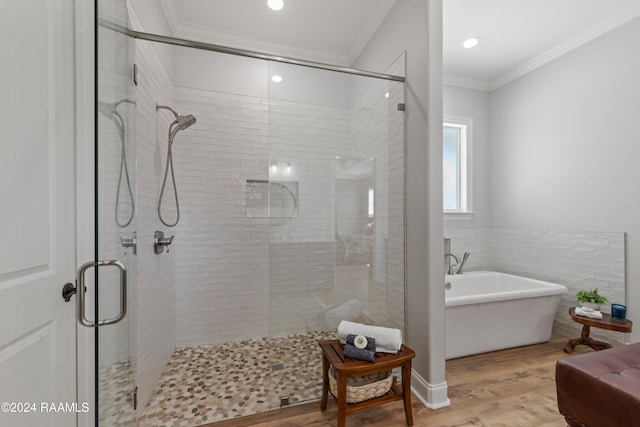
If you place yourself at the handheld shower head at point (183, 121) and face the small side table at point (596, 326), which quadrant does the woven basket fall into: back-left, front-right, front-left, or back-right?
front-right

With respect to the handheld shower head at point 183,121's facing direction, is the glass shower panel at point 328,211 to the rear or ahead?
ahead

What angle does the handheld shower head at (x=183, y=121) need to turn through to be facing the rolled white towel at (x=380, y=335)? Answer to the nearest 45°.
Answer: approximately 45° to its right

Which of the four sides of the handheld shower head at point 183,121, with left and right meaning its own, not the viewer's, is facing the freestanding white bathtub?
front

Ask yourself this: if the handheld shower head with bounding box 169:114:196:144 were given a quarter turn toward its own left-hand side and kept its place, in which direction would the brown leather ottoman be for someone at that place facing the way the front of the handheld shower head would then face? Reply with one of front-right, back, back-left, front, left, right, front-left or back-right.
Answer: back-right

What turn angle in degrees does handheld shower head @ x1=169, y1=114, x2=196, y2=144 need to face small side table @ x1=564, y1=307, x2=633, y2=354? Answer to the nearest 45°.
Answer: approximately 45° to its right

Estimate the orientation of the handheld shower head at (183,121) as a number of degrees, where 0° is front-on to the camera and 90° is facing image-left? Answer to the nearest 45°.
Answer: approximately 270°

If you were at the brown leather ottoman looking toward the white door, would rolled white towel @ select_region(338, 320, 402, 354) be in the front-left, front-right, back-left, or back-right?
front-right

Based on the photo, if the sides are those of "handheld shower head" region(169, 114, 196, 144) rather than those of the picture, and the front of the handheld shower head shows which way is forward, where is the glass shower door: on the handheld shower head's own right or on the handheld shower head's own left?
on the handheld shower head's own right

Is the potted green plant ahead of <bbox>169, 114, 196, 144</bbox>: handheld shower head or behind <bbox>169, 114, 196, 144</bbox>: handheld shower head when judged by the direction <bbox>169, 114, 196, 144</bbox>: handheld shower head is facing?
ahead

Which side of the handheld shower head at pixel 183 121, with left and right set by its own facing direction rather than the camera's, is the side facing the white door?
right
